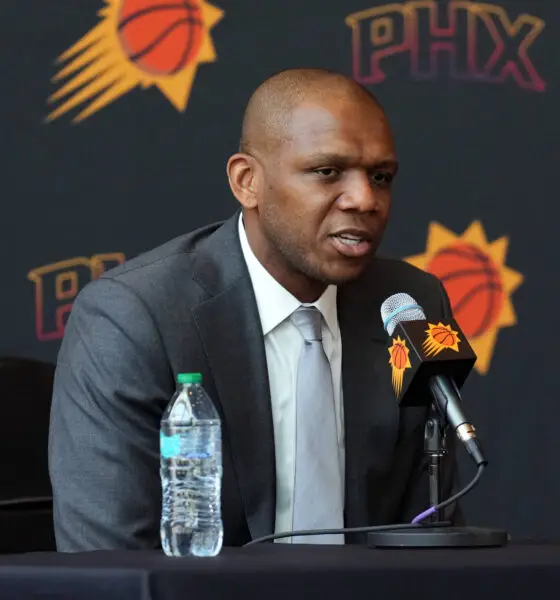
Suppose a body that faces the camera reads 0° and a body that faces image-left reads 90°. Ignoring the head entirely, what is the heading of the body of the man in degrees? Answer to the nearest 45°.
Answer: approximately 315°

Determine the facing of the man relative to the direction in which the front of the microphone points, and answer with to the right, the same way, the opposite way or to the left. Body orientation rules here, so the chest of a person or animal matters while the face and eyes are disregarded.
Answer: the opposite way

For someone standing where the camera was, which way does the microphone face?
facing away from the viewer and to the left of the viewer
